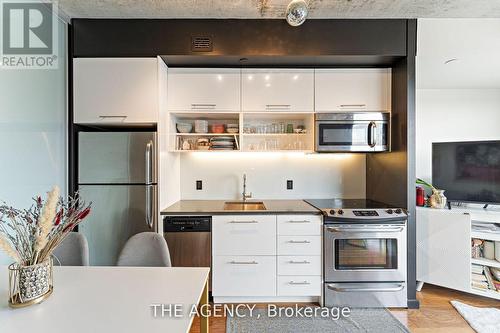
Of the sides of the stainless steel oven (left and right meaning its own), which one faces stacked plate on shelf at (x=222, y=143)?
right

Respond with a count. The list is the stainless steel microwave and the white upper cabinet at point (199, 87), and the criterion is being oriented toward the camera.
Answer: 2

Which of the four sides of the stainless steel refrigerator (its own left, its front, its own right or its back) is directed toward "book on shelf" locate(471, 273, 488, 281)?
left

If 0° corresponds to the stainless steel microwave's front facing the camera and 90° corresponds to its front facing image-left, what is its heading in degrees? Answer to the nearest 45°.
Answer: approximately 0°

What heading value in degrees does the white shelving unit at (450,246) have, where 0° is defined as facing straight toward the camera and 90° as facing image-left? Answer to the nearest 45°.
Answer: approximately 45°

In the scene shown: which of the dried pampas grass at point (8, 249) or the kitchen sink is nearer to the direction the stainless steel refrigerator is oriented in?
the dried pampas grass
